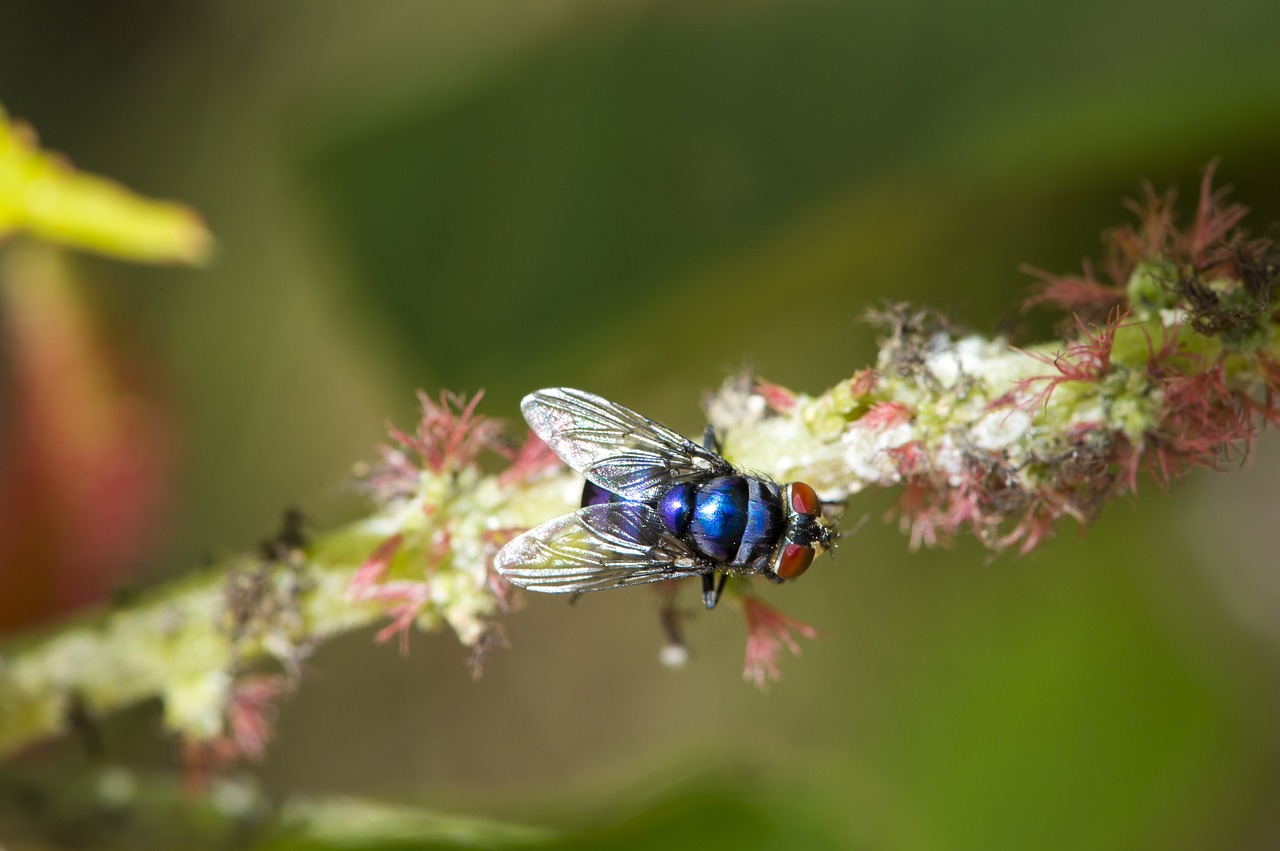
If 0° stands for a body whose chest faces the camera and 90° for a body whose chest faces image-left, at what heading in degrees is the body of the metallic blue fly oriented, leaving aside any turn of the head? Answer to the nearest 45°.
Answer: approximately 270°
